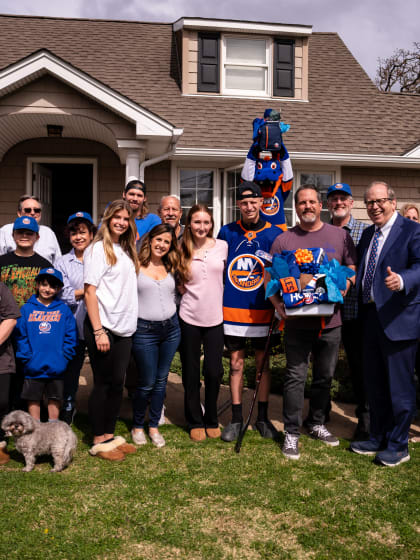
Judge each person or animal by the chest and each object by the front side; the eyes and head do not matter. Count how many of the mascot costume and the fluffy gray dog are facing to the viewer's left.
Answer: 1

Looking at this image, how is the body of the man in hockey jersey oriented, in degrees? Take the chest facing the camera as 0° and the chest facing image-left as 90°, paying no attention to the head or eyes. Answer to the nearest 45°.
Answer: approximately 0°

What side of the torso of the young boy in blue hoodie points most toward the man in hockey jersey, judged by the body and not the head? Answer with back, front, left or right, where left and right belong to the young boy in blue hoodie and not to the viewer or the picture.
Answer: left

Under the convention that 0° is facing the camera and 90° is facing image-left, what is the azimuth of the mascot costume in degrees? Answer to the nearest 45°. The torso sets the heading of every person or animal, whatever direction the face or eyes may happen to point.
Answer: approximately 0°

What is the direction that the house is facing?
toward the camera

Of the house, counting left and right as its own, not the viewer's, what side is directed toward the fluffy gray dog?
front

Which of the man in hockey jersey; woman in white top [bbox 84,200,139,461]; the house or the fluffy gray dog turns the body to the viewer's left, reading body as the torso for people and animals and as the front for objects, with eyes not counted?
the fluffy gray dog

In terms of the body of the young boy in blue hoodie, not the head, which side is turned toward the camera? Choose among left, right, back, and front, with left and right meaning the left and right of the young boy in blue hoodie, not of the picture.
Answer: front

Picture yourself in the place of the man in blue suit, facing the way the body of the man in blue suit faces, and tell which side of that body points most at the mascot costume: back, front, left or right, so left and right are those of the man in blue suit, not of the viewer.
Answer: right
